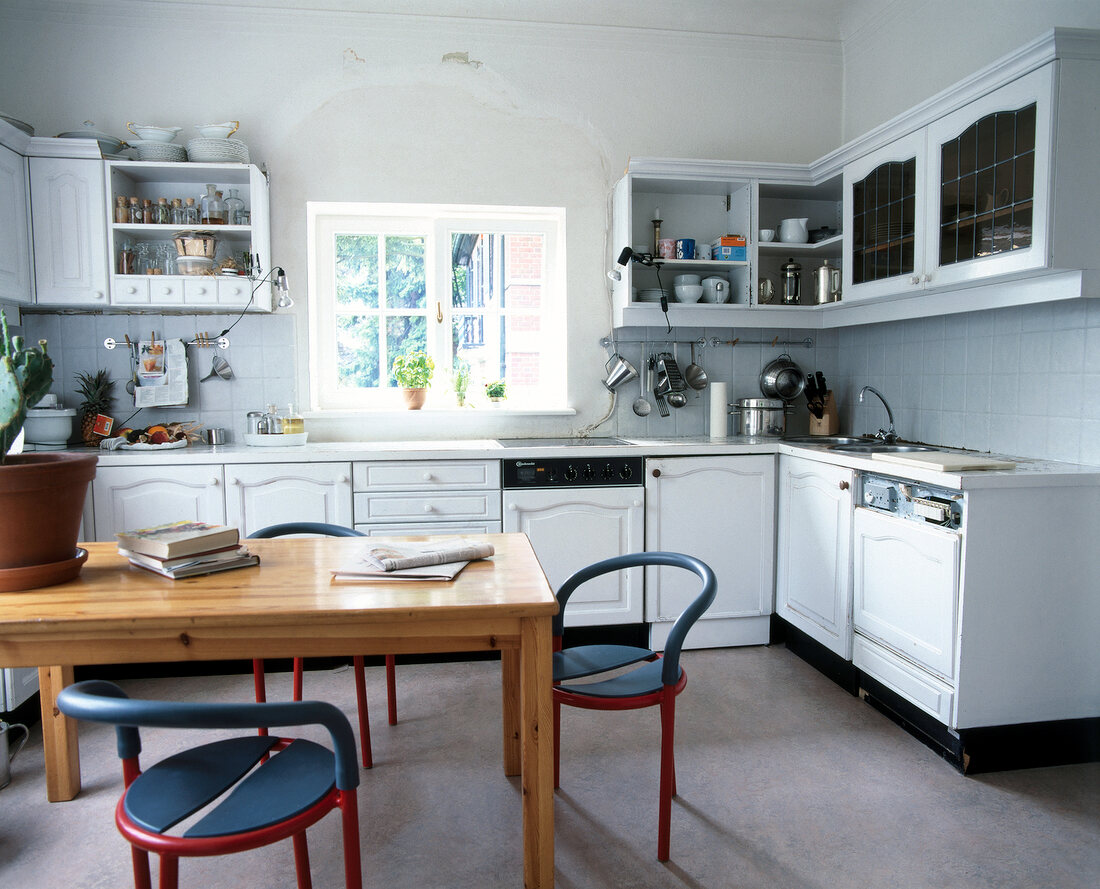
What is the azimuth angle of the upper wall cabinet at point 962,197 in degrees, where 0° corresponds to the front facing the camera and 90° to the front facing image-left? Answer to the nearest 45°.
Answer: approximately 45°

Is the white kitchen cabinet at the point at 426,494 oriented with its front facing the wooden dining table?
yes

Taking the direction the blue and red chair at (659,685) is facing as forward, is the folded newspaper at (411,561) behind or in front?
in front

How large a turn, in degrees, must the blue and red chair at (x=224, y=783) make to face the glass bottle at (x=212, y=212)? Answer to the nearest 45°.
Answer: approximately 45° to its left

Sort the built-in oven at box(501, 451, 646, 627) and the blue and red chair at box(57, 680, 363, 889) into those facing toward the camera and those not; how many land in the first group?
1

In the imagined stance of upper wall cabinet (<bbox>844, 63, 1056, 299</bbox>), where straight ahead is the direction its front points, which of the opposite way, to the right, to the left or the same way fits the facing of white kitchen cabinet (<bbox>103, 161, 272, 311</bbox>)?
to the left

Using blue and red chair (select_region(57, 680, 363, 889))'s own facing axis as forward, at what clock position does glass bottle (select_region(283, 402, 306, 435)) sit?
The glass bottle is roughly at 11 o'clock from the blue and red chair.

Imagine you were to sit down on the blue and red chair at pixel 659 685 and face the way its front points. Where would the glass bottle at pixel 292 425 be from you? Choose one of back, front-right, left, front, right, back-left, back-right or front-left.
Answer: right

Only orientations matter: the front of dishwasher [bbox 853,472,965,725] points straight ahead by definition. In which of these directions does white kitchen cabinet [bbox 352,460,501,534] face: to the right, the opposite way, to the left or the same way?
to the left

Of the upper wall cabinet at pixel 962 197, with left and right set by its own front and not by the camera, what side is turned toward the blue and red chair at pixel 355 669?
front

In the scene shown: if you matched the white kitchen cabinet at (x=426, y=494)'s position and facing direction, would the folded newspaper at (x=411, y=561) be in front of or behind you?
in front

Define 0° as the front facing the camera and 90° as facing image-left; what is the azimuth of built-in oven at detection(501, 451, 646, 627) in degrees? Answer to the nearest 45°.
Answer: approximately 0°

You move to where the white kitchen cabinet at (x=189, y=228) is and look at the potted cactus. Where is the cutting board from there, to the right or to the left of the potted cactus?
left
